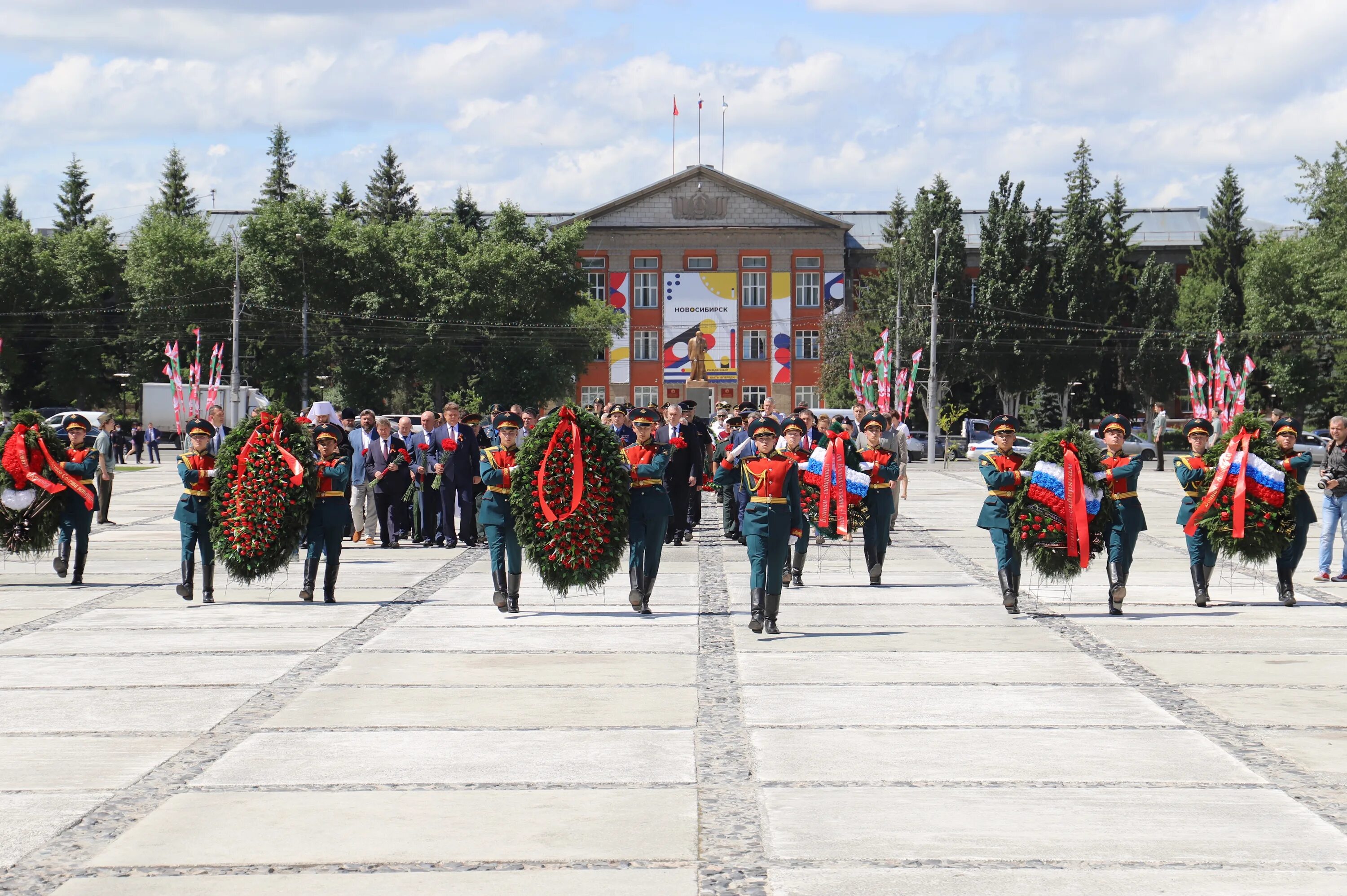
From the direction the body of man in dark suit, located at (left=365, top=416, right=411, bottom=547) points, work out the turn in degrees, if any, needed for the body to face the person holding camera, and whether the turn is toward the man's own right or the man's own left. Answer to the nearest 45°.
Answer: approximately 45° to the man's own left

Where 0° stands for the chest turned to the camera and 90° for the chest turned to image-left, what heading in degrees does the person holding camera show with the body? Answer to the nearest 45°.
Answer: approximately 45°

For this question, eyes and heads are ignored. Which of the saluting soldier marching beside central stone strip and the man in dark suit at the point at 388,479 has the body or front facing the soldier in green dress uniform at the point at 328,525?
the man in dark suit

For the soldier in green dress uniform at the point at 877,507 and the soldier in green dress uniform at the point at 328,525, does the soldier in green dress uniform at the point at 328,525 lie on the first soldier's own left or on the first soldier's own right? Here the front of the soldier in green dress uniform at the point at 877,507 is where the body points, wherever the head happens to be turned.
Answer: on the first soldier's own right

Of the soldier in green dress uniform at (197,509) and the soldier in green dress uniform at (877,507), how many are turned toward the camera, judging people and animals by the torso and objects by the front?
2

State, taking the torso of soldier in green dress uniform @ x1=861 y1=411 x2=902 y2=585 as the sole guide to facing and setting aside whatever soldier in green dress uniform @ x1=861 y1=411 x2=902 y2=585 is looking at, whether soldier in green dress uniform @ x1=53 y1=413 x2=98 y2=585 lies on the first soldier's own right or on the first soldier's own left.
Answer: on the first soldier's own right

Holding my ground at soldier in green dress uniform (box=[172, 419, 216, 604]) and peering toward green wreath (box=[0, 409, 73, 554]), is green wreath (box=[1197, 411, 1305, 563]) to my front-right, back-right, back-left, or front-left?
back-right

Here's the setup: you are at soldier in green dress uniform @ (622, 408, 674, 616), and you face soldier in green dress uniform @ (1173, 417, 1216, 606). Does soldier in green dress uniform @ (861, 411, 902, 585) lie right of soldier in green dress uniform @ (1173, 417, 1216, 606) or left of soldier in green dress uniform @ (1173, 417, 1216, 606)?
left

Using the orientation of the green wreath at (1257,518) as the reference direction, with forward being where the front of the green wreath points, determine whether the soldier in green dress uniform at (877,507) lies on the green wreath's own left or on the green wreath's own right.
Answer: on the green wreath's own right

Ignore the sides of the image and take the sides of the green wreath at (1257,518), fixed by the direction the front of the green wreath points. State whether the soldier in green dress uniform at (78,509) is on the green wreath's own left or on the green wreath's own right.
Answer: on the green wreath's own right

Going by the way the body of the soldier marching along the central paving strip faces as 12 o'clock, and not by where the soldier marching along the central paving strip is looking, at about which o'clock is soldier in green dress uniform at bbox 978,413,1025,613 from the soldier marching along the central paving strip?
The soldier in green dress uniform is roughly at 8 o'clock from the soldier marching along the central paving strip.

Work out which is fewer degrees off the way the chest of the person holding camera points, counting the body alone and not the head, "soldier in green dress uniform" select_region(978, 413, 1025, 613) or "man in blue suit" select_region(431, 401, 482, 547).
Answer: the soldier in green dress uniform

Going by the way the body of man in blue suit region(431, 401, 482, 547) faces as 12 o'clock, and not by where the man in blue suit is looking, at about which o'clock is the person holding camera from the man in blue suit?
The person holding camera is roughly at 10 o'clock from the man in blue suit.
